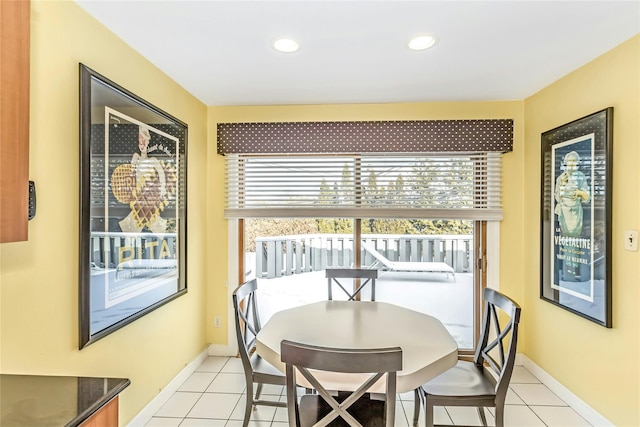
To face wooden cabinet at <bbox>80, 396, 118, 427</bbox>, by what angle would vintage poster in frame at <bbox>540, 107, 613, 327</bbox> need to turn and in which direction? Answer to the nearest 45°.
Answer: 0° — it already faces it

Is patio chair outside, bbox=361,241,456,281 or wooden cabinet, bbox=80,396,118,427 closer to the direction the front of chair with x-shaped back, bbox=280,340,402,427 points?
the patio chair outside

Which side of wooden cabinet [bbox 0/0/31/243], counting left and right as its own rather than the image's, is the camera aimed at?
right

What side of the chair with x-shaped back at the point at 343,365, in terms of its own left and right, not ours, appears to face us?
back

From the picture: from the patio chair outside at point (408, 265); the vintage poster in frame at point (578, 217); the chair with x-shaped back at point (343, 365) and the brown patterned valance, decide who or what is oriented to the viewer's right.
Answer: the patio chair outside

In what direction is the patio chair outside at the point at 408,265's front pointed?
to the viewer's right

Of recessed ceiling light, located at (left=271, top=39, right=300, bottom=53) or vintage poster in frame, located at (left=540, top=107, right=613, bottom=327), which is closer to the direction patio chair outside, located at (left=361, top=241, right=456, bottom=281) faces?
the vintage poster in frame

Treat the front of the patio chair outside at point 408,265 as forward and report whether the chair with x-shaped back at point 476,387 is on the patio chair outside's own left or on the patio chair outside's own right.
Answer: on the patio chair outside's own right

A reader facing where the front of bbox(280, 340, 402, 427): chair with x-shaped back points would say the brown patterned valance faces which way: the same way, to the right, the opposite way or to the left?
the opposite way

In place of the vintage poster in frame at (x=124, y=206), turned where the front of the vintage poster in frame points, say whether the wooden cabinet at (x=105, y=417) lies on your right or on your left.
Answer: on your right

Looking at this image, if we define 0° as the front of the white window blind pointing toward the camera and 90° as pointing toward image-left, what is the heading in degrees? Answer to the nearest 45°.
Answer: approximately 0°
